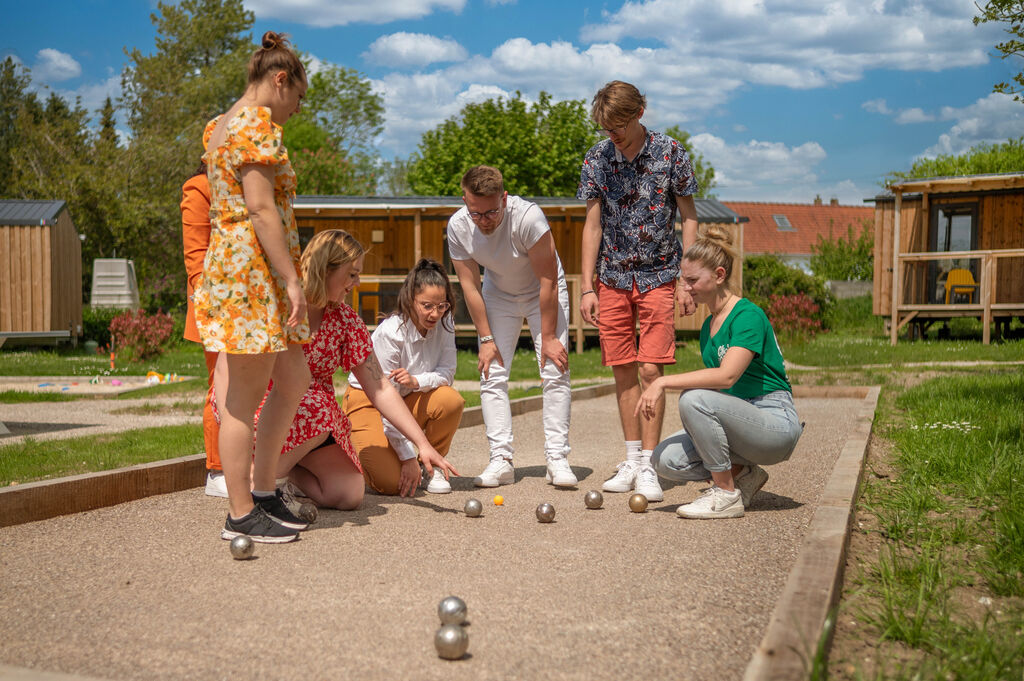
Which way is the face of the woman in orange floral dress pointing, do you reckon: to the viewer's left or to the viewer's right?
to the viewer's right

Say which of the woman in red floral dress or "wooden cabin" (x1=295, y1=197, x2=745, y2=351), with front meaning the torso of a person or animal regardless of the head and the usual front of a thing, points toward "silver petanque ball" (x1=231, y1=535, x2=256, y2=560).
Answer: the wooden cabin

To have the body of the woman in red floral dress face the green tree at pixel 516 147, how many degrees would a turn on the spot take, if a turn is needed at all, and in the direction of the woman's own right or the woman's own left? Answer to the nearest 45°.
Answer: approximately 90° to the woman's own left

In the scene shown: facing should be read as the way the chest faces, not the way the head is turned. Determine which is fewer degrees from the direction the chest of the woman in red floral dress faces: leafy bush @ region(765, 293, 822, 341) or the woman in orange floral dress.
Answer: the leafy bush

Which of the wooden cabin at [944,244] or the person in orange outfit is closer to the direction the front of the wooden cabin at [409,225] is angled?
the person in orange outfit

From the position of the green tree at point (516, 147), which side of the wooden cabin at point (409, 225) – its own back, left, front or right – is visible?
back

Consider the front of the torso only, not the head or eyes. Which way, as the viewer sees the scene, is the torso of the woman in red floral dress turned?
to the viewer's right

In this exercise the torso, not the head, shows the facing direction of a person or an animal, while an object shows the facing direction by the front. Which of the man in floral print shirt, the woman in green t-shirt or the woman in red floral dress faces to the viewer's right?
the woman in red floral dress

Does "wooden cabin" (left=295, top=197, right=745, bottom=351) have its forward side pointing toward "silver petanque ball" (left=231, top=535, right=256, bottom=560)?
yes

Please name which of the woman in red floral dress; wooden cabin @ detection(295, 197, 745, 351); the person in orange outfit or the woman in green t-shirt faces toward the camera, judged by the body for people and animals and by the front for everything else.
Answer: the wooden cabin

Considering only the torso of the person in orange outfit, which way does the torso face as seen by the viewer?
to the viewer's right

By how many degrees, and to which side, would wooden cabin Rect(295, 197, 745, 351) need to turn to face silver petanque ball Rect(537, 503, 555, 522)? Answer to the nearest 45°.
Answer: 0° — it already faces it

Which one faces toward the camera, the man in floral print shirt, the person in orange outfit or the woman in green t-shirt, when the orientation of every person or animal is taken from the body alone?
the man in floral print shirt

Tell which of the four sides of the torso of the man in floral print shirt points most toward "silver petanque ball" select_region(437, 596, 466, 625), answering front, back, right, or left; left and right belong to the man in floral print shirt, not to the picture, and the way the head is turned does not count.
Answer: front

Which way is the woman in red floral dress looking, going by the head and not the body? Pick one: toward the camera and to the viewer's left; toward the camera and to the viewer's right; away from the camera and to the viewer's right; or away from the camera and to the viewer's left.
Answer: toward the camera and to the viewer's right
